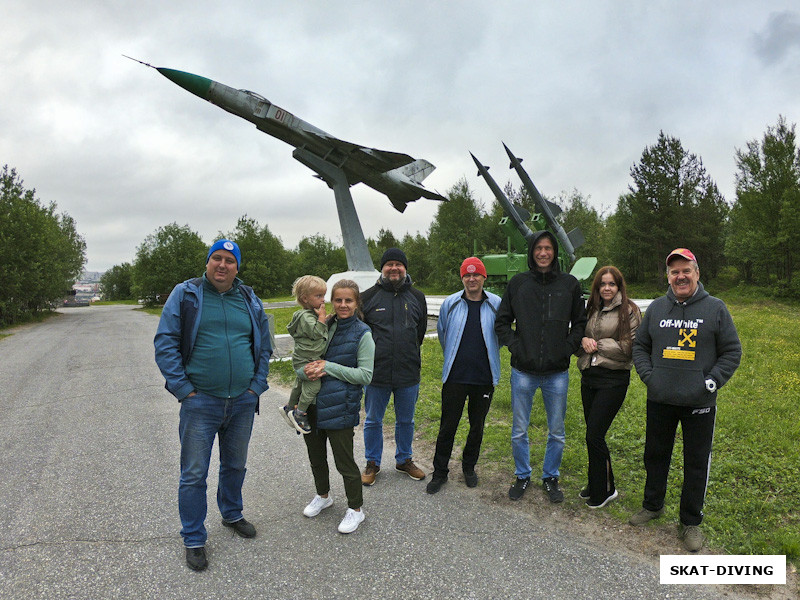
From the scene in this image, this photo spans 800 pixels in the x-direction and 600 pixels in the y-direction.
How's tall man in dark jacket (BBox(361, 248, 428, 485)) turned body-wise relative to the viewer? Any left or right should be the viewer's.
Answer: facing the viewer

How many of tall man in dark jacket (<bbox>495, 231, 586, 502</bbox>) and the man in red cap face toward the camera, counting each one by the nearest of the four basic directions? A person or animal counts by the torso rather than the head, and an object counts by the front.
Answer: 2

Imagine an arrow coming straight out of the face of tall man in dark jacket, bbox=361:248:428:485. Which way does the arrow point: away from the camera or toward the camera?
toward the camera

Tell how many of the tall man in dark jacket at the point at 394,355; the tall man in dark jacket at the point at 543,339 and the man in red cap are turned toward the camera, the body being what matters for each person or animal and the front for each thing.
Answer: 3

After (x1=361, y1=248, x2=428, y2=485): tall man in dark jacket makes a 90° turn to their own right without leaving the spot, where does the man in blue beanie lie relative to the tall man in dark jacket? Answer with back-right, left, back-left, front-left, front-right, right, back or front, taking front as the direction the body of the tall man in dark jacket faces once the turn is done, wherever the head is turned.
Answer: front-left

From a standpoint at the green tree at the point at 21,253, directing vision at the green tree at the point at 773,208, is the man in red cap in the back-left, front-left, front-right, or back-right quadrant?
front-right

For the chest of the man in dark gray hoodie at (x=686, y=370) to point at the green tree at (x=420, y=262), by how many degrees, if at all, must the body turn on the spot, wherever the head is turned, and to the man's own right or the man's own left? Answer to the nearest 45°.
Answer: approximately 135° to the man's own right

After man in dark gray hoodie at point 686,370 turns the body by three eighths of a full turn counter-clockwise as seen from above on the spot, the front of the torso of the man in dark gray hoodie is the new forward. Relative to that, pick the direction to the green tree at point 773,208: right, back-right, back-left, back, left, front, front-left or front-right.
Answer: front-left

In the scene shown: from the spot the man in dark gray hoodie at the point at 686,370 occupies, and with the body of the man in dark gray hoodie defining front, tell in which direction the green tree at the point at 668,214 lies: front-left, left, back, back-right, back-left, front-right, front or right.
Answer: back

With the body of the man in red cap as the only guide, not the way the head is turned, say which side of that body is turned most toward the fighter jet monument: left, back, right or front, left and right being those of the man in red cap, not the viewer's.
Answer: back

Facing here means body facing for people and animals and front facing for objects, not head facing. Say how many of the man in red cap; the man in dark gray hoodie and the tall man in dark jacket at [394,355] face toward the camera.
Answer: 3

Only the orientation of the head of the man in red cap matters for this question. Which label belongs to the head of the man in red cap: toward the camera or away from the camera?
toward the camera

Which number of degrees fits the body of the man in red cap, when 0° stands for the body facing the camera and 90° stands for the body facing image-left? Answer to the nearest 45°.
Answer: approximately 0°

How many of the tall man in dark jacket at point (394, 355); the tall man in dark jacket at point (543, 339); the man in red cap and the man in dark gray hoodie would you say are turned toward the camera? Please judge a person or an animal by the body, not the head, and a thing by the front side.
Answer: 4

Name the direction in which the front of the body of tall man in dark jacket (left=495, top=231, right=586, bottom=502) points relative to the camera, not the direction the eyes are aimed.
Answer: toward the camera

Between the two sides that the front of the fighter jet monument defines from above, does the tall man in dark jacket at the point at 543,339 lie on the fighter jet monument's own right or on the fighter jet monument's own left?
on the fighter jet monument's own left
